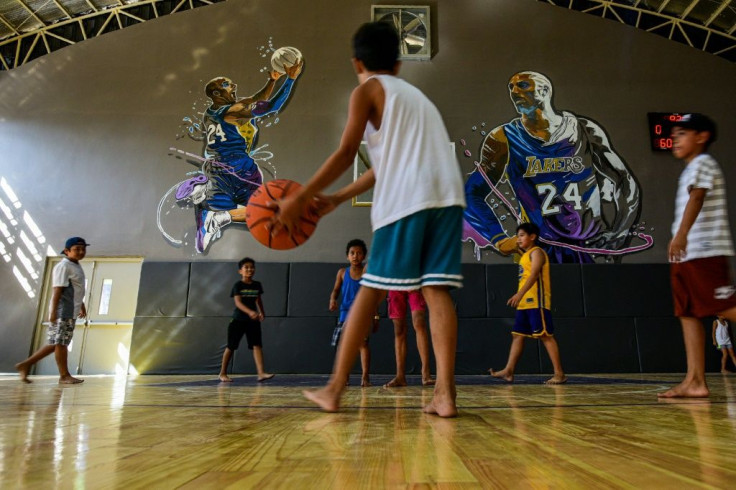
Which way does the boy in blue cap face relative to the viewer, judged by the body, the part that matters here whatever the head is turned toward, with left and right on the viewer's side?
facing to the right of the viewer

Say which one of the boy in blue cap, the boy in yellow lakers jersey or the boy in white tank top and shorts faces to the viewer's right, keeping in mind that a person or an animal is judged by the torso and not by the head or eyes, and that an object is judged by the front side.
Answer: the boy in blue cap

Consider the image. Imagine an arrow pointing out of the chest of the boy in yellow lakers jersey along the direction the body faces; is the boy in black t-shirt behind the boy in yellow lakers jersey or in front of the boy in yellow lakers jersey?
in front

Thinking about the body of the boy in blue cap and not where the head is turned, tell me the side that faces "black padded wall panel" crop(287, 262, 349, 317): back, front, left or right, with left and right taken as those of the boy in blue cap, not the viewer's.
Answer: front

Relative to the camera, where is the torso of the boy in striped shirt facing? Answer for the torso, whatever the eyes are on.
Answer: to the viewer's left

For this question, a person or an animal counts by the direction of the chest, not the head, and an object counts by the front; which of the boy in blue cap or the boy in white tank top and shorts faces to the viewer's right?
the boy in blue cap

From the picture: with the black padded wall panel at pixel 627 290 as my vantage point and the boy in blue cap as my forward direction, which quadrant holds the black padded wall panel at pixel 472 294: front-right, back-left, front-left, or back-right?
front-right

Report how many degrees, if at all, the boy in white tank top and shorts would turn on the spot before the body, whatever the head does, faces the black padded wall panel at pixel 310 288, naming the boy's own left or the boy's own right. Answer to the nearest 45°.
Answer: approximately 45° to the boy's own right

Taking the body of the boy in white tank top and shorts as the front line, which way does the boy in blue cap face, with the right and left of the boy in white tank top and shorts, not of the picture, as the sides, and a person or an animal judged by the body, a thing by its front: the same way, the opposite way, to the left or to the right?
to the right

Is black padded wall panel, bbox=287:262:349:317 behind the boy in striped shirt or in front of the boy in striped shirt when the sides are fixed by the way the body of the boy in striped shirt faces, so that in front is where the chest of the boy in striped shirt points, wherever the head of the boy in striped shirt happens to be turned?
in front

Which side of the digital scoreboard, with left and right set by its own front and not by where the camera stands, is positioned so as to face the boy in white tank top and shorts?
front

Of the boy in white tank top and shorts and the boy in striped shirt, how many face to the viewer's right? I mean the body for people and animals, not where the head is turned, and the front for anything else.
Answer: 0

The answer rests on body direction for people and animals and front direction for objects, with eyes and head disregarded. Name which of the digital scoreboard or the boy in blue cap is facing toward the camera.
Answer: the digital scoreboard

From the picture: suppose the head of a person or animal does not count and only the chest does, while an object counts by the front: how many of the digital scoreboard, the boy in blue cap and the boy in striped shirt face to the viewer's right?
1

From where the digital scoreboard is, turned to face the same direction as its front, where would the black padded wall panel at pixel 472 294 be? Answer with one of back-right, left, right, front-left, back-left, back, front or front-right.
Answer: front-right

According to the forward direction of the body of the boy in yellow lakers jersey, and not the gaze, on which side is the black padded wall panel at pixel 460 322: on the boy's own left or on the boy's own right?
on the boy's own right

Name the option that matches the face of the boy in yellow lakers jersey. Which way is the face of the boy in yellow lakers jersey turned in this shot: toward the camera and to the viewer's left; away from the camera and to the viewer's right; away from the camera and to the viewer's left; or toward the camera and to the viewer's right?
toward the camera and to the viewer's left

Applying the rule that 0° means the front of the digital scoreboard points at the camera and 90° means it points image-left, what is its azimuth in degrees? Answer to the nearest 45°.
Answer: approximately 0°
